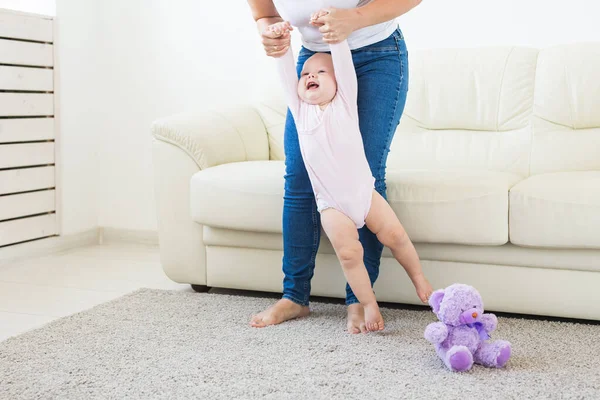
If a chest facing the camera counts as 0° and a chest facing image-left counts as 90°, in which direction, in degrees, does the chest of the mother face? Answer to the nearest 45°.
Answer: approximately 45°

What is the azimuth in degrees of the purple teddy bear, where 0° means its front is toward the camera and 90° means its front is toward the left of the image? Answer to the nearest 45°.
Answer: approximately 315°
